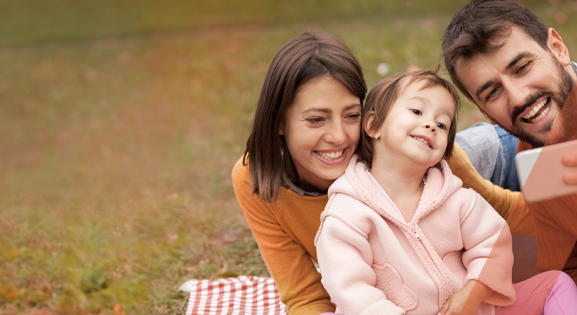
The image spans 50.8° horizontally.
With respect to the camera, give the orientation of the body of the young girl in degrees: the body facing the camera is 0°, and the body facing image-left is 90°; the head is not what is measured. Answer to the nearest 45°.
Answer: approximately 315°

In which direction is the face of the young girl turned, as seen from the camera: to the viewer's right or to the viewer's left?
to the viewer's right

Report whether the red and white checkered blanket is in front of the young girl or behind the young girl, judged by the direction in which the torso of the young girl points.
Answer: behind
